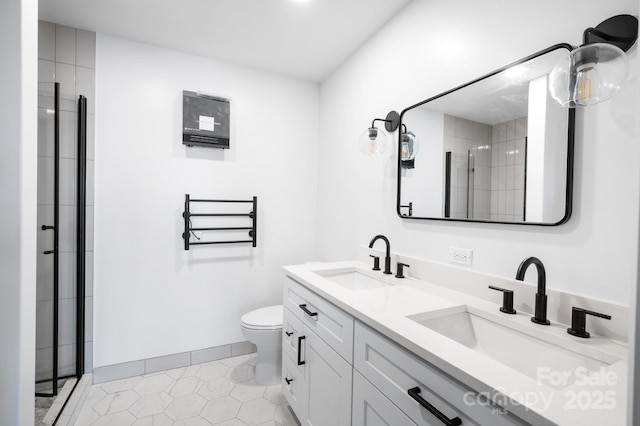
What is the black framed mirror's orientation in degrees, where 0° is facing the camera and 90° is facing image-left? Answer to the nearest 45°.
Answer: approximately 45°

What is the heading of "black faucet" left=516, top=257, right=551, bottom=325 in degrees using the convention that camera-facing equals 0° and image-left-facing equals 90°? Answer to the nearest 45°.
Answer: approximately 45°
